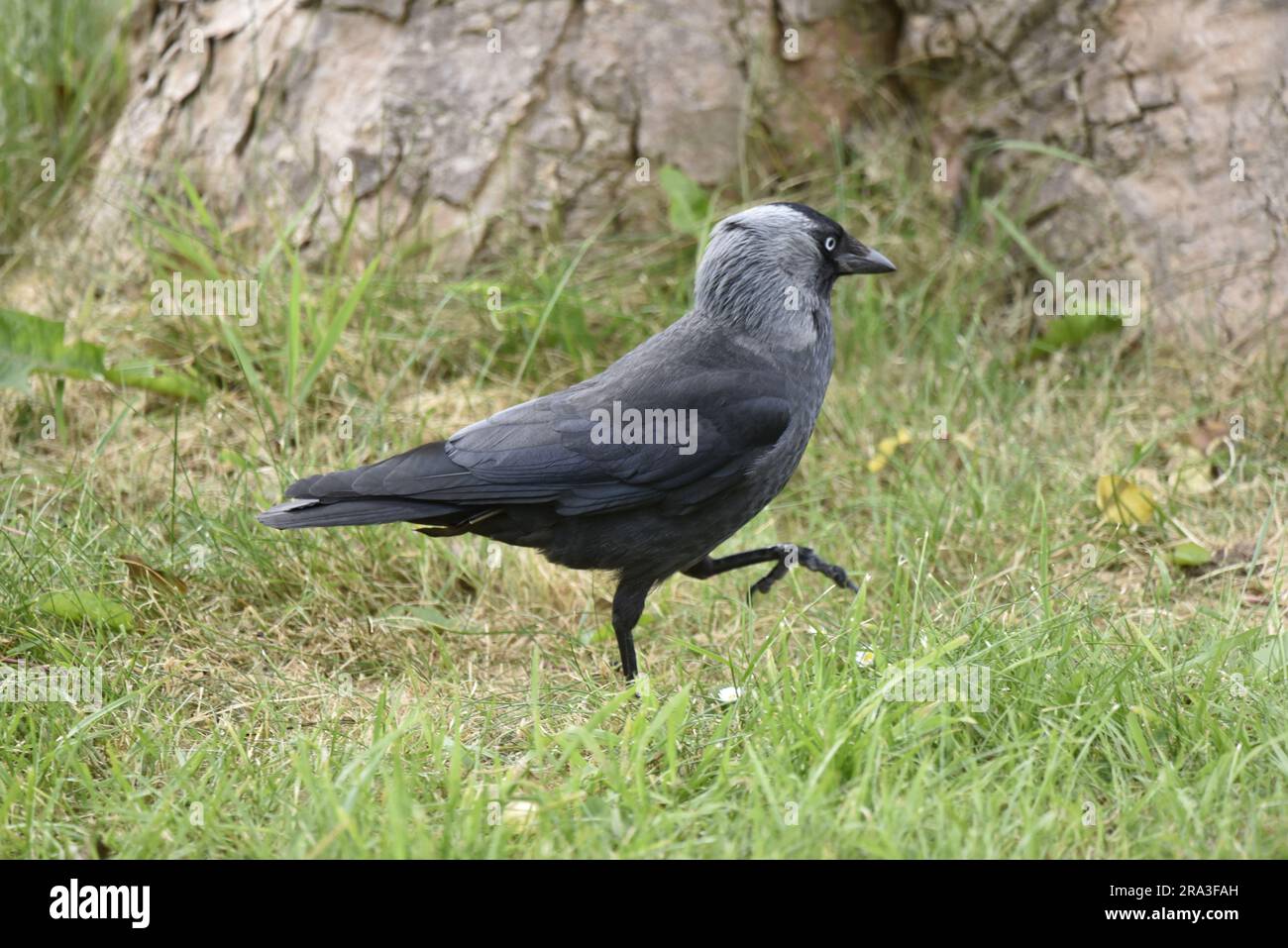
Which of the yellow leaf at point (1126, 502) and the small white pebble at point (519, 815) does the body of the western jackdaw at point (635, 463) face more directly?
the yellow leaf

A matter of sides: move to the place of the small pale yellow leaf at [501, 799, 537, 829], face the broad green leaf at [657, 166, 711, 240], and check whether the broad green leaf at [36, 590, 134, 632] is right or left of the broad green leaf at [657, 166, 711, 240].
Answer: left

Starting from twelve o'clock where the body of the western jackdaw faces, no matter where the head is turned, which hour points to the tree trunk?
The tree trunk is roughly at 9 o'clock from the western jackdaw.

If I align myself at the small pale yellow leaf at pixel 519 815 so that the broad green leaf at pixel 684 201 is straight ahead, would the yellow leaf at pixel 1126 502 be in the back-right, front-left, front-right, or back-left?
front-right

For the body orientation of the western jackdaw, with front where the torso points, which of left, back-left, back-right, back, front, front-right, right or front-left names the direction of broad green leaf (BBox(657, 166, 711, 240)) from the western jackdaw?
left

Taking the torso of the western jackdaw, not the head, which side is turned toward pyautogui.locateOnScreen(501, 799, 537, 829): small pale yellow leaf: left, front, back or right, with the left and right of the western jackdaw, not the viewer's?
right

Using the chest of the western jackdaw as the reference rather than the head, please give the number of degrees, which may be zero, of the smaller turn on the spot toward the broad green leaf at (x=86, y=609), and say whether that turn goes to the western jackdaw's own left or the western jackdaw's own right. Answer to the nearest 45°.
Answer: approximately 180°

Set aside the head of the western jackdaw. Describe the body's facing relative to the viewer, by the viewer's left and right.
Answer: facing to the right of the viewer

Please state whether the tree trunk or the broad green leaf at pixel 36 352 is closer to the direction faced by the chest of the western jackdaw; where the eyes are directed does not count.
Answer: the tree trunk
